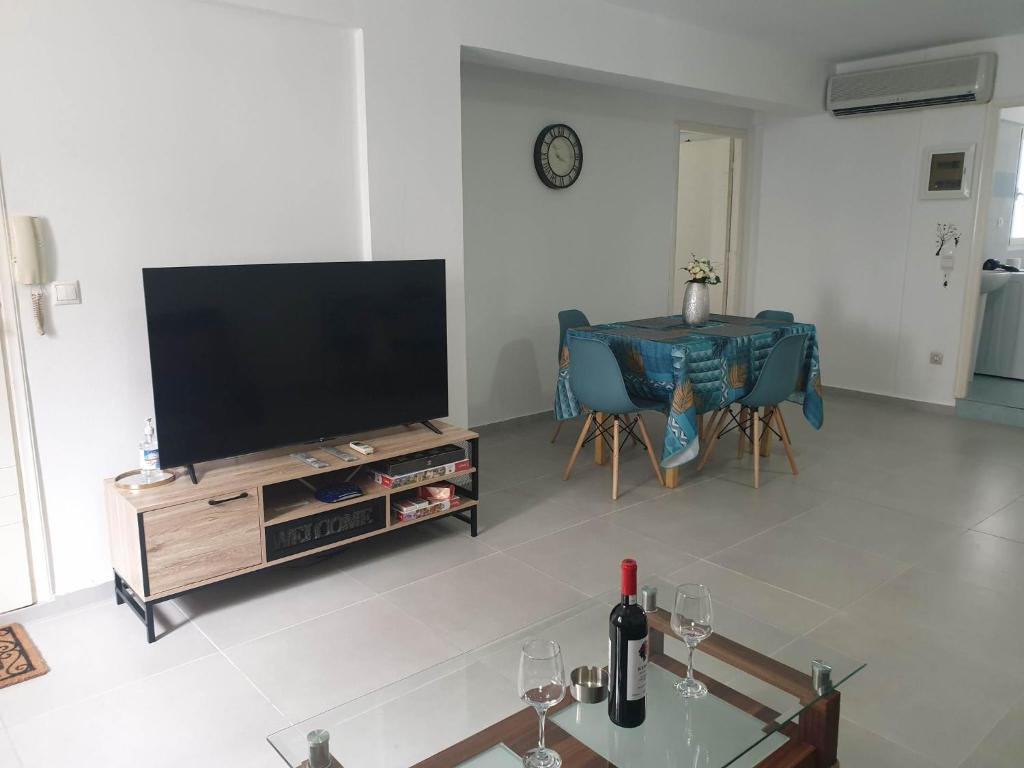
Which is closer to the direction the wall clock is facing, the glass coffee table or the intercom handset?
the glass coffee table

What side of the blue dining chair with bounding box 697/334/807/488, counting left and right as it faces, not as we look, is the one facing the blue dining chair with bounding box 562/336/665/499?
left

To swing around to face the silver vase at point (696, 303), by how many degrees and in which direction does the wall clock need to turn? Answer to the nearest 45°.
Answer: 0° — it already faces it

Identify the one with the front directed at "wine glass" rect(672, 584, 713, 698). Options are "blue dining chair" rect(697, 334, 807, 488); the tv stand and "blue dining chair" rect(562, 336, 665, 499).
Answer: the tv stand

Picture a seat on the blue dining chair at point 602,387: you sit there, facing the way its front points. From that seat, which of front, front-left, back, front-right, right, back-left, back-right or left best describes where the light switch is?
back

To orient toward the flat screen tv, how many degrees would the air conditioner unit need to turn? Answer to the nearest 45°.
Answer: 0° — it already faces it

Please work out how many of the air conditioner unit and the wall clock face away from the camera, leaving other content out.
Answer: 0
